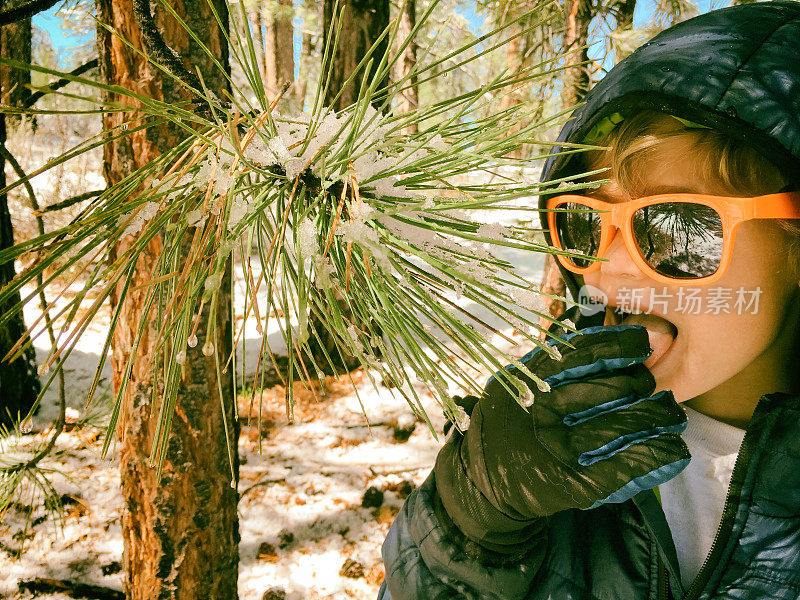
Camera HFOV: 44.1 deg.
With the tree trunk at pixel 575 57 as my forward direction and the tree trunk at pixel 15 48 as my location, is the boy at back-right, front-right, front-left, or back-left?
front-right

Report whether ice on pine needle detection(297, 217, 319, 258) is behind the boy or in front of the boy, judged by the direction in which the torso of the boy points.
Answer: in front

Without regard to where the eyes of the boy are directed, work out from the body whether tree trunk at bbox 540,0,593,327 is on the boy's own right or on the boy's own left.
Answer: on the boy's own right

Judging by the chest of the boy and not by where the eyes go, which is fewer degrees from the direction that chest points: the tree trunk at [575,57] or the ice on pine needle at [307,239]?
the ice on pine needle

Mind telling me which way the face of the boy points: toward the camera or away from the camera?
toward the camera

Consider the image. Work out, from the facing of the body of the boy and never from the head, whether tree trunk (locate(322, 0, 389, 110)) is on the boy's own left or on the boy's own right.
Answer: on the boy's own right

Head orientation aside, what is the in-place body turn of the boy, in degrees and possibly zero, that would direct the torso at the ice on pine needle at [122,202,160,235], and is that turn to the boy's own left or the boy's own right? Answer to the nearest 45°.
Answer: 0° — they already face it

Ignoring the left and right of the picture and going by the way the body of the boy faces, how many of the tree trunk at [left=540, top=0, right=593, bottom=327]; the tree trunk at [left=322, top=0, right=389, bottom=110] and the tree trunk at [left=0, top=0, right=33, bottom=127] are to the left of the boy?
0

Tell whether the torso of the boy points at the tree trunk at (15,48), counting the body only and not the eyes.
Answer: no

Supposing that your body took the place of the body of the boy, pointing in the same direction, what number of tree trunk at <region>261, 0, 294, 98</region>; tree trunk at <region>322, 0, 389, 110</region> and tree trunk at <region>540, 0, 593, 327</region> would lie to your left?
0

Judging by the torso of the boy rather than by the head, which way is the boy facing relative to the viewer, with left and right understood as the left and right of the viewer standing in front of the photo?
facing the viewer and to the left of the viewer

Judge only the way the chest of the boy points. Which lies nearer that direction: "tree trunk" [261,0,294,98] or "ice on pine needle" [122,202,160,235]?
the ice on pine needle

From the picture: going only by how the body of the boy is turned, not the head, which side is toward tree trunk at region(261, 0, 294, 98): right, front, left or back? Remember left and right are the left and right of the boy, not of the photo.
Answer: right

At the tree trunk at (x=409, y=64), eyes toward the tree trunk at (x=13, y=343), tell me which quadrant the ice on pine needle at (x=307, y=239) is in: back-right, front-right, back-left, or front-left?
front-left

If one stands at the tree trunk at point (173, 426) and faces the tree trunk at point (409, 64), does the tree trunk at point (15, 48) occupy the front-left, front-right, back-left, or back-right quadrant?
front-left
